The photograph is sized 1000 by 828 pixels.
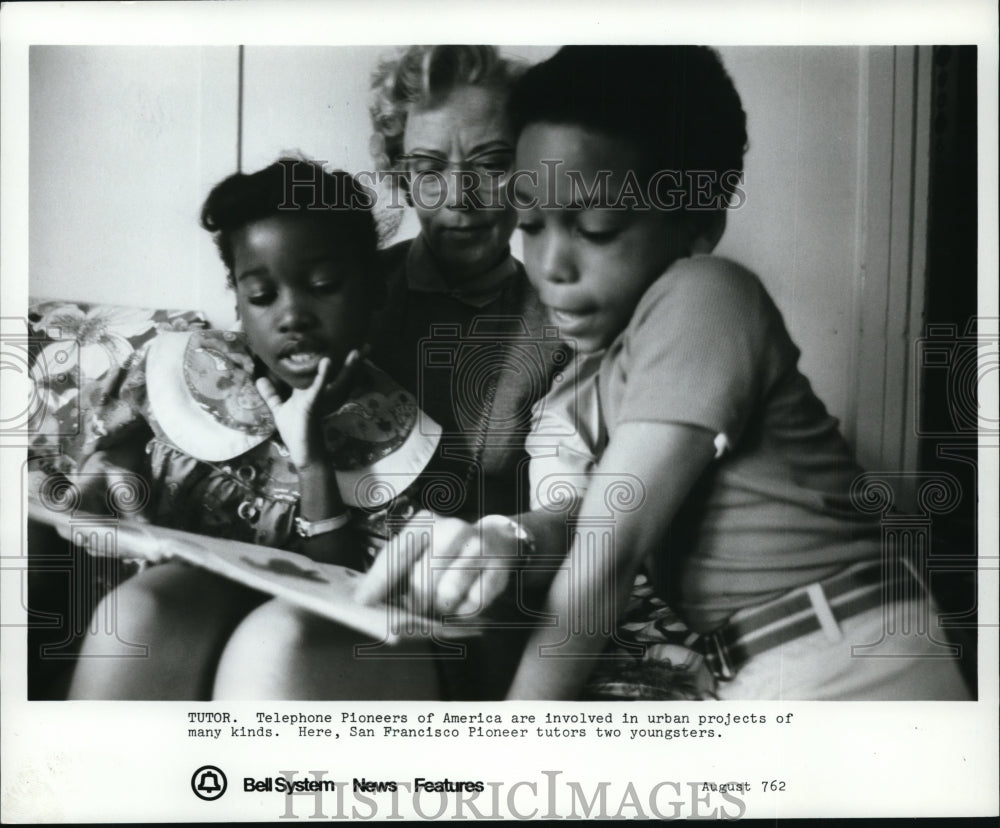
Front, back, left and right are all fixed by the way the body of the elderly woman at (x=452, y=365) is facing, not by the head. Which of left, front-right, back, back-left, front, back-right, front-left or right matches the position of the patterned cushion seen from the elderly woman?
right

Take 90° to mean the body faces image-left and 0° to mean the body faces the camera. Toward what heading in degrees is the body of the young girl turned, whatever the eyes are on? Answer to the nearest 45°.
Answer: approximately 0°

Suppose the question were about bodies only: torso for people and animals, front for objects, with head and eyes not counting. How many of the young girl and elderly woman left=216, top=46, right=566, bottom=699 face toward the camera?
2
